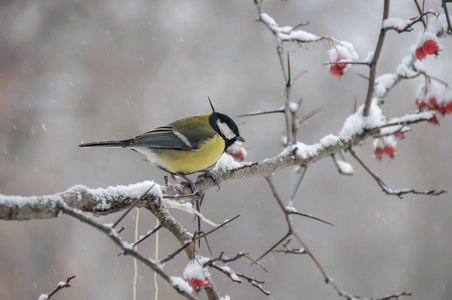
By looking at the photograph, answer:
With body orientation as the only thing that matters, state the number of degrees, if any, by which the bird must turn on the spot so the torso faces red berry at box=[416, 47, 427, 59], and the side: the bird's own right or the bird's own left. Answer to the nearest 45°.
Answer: approximately 45° to the bird's own right

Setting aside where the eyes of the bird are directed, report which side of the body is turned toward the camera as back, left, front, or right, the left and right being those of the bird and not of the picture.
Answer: right

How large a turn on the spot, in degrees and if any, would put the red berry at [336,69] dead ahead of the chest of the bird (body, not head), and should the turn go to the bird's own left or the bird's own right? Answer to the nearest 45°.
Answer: approximately 45° to the bird's own right

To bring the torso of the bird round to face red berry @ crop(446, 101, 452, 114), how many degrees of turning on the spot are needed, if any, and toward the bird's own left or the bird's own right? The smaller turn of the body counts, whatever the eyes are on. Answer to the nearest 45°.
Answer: approximately 45° to the bird's own right
